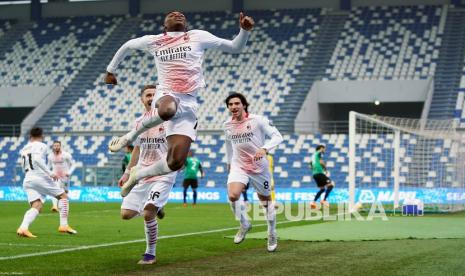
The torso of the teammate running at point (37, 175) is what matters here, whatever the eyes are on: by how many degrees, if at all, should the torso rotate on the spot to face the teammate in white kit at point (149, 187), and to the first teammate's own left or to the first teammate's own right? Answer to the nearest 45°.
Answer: approximately 135° to the first teammate's own right

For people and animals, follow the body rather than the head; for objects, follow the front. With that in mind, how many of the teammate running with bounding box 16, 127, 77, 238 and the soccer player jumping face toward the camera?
1

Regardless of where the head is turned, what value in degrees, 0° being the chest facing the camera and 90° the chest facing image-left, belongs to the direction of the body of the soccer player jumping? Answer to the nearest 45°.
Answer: approximately 0°

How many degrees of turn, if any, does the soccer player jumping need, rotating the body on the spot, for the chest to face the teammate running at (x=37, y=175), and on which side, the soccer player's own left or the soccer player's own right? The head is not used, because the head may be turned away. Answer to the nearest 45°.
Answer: approximately 135° to the soccer player's own right

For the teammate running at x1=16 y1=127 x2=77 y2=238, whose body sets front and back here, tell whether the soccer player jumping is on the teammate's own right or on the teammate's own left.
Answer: on the teammate's own right

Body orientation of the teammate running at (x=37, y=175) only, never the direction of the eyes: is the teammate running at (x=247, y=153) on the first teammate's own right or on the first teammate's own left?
on the first teammate's own right

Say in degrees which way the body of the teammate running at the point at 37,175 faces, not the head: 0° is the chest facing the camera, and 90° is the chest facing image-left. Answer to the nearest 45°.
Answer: approximately 225°
